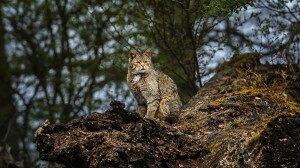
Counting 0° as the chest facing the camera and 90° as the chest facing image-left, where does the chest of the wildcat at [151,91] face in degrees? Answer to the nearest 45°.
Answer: approximately 45°
